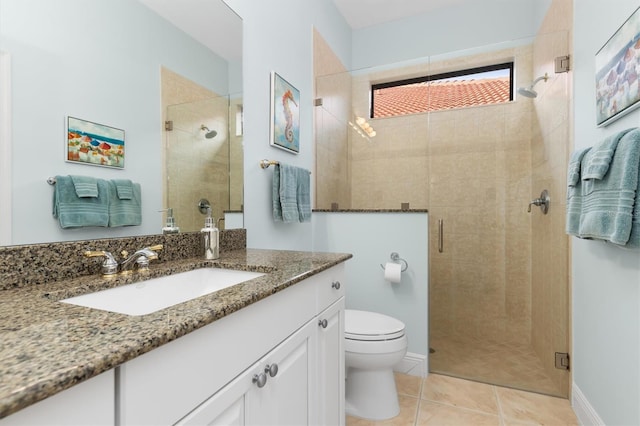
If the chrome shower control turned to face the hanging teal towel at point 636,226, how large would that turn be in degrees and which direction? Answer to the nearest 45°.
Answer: approximately 90° to its left

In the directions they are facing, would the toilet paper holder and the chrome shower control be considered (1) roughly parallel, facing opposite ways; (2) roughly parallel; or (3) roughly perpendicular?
roughly perpendicular

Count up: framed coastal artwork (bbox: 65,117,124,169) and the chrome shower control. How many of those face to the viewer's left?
1

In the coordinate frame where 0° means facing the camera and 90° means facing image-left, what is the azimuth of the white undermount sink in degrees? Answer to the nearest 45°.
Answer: approximately 315°

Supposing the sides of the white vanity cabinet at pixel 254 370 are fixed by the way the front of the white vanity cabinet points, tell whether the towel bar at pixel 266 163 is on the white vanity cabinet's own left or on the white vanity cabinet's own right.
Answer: on the white vanity cabinet's own left

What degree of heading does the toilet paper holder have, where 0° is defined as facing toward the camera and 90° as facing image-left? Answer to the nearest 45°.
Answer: approximately 0°

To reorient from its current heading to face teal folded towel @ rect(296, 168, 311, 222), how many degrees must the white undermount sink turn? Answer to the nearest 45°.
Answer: approximately 90° to its left

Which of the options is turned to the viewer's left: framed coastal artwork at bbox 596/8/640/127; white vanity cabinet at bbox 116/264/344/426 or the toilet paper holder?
the framed coastal artwork

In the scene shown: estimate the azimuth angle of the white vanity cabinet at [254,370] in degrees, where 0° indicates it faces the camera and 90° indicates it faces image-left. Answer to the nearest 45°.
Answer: approximately 315°
